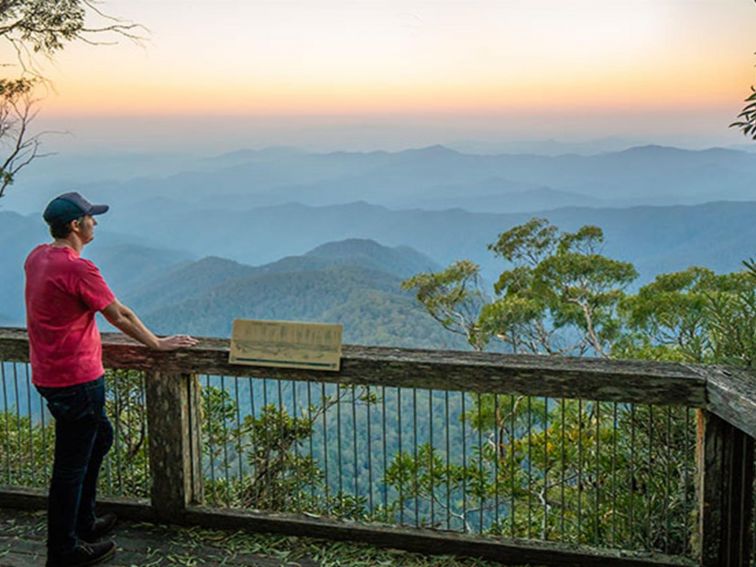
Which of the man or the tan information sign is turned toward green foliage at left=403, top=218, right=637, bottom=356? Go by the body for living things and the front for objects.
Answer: the man

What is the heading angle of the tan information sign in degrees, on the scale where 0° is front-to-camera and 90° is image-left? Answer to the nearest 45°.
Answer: approximately 0°

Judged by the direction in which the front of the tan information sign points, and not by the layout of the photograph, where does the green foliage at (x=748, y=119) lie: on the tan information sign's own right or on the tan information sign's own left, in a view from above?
on the tan information sign's own left

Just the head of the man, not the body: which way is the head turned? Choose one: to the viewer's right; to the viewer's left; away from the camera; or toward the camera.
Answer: to the viewer's right

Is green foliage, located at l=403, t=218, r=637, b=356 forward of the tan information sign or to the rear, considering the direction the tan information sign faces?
to the rear

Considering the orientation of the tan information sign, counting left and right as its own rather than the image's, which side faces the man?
right

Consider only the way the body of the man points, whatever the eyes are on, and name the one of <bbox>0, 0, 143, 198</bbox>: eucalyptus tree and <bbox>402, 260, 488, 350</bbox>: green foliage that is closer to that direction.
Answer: the green foliage

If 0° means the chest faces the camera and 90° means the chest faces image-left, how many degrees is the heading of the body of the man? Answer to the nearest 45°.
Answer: approximately 225°

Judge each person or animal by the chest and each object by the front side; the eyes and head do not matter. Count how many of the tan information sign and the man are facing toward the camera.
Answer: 1
